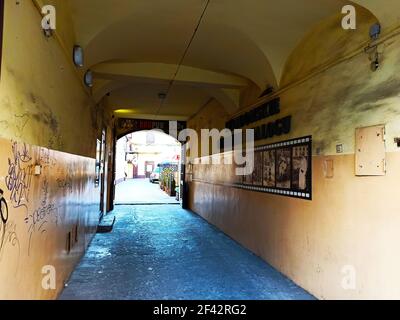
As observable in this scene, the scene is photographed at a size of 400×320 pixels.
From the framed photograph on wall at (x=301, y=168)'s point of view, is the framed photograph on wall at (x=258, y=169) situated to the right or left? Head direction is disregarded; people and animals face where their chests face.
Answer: on its right

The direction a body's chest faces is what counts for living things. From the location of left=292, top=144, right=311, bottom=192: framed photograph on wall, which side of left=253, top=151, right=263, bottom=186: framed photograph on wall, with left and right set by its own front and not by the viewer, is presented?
left

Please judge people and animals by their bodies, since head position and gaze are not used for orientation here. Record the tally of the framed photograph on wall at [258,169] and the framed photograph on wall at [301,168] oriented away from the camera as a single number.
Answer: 0

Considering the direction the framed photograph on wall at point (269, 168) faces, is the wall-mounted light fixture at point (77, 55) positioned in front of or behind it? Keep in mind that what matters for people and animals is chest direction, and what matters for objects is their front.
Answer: in front

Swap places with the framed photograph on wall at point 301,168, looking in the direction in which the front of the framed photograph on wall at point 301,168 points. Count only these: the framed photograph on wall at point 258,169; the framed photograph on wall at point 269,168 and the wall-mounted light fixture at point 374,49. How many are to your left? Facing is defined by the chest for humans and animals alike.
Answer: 1

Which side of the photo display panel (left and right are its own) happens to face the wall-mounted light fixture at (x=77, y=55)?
front

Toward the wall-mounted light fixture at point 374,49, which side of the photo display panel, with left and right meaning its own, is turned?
left

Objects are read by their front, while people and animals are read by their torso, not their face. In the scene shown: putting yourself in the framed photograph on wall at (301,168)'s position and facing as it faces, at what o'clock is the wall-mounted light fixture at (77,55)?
The wall-mounted light fixture is roughly at 1 o'clock from the framed photograph on wall.

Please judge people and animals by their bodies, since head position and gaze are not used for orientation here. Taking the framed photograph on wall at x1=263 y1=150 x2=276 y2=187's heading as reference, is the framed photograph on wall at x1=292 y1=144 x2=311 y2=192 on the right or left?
on its left

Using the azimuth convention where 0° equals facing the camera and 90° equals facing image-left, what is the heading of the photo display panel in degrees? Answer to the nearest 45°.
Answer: approximately 45°

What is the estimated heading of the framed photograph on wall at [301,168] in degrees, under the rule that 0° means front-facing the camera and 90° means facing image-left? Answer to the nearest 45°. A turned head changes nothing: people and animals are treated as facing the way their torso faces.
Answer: approximately 45°
